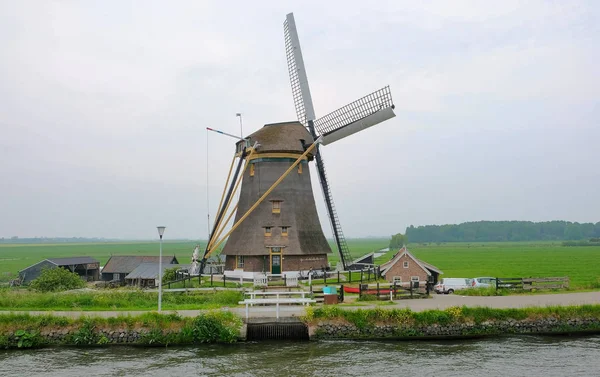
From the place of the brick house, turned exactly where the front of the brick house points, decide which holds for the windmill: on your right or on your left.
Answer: on your right

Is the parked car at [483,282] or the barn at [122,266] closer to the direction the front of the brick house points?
the parked car

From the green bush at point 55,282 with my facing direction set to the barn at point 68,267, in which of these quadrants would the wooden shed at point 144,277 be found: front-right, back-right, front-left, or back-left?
front-right

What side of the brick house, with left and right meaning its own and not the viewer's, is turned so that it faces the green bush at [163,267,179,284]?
right

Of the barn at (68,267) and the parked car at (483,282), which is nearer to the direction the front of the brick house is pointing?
the parked car

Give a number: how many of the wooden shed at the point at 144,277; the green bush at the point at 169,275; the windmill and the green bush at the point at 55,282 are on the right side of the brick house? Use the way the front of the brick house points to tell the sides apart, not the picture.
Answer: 4

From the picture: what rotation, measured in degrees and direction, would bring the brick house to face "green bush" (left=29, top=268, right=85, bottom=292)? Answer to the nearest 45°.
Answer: approximately 90° to its right

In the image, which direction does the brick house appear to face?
toward the camera
